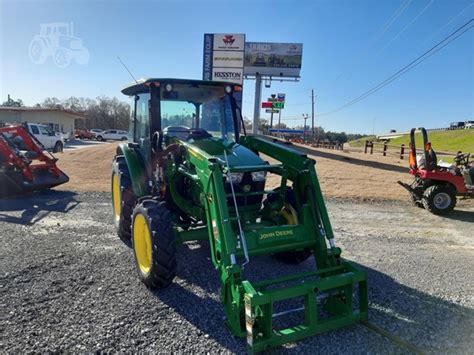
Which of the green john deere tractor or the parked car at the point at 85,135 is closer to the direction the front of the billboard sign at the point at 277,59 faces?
the green john deere tractor

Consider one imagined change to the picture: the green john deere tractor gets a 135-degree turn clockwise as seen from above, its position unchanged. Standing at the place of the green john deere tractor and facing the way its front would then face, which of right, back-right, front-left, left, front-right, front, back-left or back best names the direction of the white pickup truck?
front-right

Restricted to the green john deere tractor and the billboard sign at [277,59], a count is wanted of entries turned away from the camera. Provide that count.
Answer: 0

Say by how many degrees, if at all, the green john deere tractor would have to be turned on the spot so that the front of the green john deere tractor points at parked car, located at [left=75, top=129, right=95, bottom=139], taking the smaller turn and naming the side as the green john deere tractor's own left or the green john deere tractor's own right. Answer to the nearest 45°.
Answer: approximately 180°

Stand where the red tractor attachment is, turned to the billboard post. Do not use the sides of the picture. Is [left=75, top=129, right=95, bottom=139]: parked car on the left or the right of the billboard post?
left

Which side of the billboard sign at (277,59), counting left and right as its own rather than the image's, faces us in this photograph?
front

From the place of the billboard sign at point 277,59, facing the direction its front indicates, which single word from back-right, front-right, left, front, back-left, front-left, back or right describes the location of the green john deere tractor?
front

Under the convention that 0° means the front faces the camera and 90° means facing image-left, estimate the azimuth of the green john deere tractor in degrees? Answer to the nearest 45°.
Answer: approximately 315°

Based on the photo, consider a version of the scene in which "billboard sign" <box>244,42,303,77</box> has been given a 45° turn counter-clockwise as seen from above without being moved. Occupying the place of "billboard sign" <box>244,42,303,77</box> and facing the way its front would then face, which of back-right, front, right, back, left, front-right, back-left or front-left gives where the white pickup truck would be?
right

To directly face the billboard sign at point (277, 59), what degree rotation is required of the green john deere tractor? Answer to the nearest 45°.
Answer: approximately 135° to its left

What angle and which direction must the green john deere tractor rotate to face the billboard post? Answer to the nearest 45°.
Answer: approximately 135° to its left
